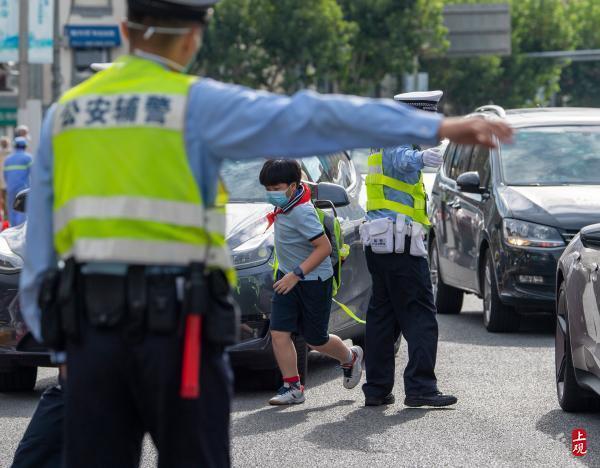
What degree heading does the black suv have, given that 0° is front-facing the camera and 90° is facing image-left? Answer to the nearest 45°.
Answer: approximately 315°

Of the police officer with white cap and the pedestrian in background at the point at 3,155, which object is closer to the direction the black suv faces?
the police officer with white cap

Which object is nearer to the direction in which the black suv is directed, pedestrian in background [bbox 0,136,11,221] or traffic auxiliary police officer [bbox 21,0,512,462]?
the traffic auxiliary police officer

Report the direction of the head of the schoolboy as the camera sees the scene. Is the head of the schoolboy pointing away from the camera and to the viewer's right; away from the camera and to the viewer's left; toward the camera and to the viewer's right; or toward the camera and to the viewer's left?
toward the camera and to the viewer's left

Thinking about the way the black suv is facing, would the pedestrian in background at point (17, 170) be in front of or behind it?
behind

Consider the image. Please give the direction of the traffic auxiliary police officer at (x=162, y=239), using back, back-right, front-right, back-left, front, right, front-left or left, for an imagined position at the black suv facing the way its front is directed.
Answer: front-right

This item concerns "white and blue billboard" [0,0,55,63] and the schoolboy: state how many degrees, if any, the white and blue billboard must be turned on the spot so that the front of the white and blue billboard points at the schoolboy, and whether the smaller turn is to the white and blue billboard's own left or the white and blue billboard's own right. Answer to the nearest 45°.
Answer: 0° — it already faces them

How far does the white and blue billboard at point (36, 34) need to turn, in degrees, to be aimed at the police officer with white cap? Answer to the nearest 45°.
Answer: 0° — it already faces them

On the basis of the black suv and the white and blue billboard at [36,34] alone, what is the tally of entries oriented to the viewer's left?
0

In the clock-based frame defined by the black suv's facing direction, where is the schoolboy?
The schoolboy is roughly at 2 o'clock from the black suv.

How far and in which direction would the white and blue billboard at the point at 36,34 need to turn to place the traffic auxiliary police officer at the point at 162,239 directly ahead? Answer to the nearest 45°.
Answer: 0° — it already faces them

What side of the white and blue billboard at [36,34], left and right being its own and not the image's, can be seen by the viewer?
front
